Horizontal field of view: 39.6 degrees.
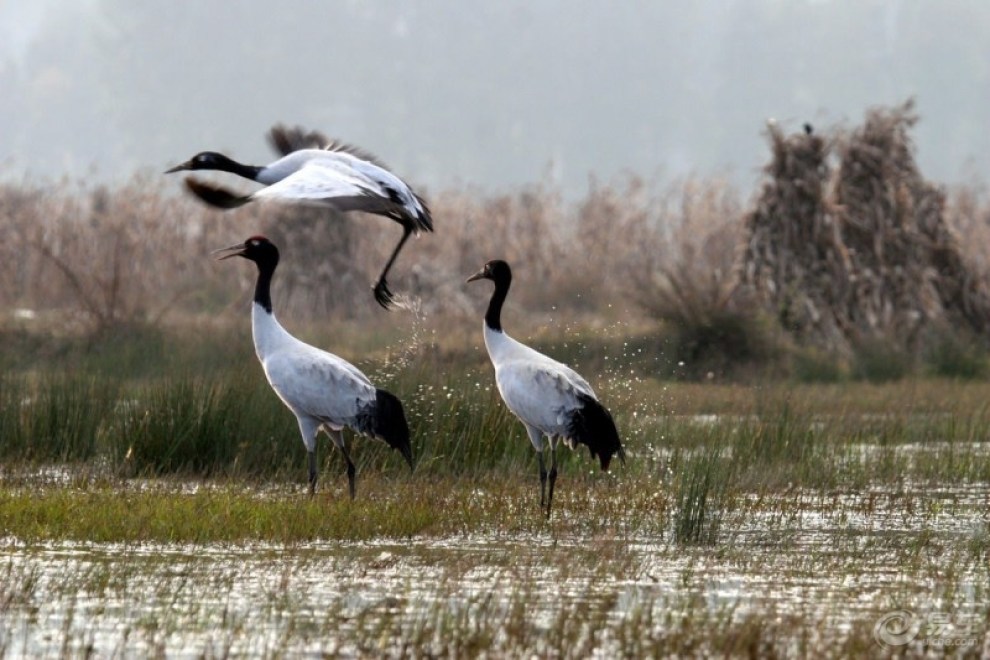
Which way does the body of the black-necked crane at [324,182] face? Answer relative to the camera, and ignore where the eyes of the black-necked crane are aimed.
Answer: to the viewer's left

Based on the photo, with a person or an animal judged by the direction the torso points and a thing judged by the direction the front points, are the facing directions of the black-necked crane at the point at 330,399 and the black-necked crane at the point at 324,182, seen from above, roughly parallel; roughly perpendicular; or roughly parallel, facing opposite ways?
roughly parallel

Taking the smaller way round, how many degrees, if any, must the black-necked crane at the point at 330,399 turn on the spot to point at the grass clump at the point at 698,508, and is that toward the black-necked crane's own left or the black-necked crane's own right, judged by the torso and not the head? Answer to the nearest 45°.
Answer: approximately 135° to the black-necked crane's own left

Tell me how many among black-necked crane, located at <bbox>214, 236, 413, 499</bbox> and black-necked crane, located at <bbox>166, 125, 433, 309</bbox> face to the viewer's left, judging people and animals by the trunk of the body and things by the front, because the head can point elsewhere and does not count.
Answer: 2

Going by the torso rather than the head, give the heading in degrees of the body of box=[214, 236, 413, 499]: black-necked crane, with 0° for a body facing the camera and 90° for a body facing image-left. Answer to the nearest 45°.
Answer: approximately 90°
